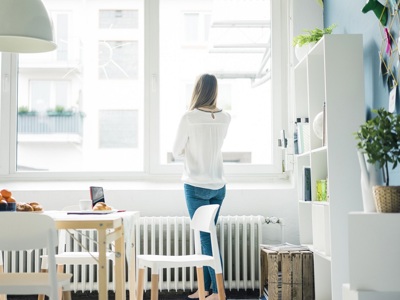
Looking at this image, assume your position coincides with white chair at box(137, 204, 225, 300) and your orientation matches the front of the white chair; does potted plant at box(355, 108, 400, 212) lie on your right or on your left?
on your left

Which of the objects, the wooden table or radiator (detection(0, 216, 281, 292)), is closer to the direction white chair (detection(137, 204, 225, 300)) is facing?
the wooden table

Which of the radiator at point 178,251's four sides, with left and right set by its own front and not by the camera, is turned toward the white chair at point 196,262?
front

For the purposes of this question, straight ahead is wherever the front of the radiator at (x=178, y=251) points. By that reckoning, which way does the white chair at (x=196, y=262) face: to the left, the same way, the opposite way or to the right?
to the right

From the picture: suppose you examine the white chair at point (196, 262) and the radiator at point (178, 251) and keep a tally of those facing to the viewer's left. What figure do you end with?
1

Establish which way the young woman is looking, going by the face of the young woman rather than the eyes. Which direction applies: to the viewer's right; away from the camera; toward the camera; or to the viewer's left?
away from the camera

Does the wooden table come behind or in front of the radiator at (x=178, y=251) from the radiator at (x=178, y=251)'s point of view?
in front

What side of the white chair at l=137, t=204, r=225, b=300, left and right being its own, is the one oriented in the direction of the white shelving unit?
back

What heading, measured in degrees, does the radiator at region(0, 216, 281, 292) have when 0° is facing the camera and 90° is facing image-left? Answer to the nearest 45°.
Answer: approximately 0°

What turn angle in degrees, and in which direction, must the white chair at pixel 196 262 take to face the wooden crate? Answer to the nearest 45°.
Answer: approximately 135° to its right

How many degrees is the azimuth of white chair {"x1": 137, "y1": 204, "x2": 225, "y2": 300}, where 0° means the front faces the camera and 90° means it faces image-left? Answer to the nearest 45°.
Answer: approximately 90°

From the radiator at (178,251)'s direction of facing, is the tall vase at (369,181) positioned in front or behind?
in front

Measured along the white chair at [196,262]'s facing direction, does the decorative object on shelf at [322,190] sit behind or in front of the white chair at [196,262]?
behind
